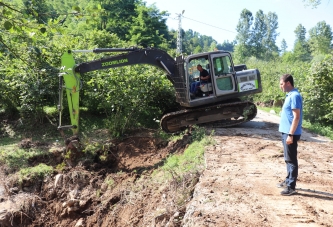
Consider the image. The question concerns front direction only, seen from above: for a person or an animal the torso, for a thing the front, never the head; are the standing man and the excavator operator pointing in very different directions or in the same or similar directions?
same or similar directions

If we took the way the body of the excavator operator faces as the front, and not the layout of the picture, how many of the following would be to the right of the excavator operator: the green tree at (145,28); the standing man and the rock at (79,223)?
1

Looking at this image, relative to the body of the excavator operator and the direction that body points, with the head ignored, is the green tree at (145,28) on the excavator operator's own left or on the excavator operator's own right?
on the excavator operator's own right

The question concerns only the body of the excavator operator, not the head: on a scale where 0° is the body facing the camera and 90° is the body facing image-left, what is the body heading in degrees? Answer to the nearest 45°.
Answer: approximately 90°

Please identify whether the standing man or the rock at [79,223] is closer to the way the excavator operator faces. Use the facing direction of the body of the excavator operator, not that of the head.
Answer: the rock

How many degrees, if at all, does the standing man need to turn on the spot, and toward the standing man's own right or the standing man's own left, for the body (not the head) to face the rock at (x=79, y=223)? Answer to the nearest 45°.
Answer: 0° — they already face it

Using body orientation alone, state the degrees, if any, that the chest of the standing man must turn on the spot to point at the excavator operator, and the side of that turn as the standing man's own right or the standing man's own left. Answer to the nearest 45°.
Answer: approximately 45° to the standing man's own right

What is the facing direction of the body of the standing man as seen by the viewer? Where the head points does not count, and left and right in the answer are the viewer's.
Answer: facing to the left of the viewer

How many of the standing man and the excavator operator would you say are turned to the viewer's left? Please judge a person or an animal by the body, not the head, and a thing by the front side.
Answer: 2

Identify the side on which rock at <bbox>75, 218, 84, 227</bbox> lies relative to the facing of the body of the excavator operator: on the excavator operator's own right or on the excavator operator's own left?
on the excavator operator's own left
